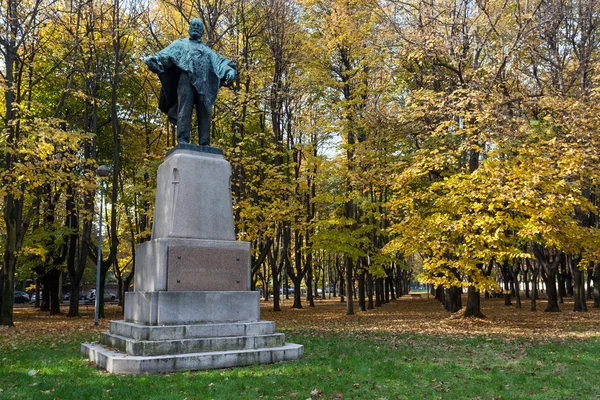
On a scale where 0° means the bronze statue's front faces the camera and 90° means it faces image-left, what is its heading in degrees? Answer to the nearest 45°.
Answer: approximately 0°
